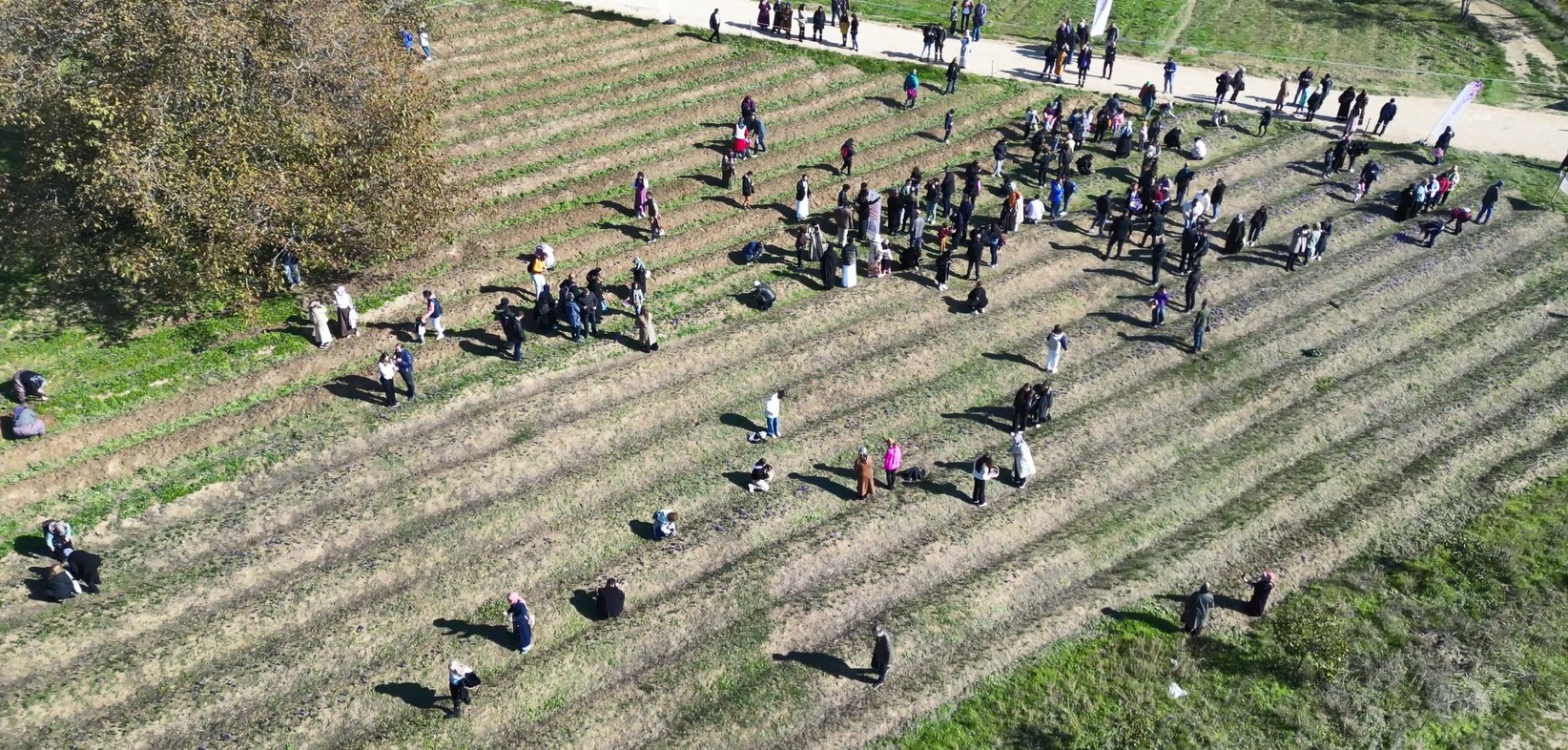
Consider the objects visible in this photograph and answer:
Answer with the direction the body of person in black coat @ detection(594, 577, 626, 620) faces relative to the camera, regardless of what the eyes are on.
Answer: away from the camera
